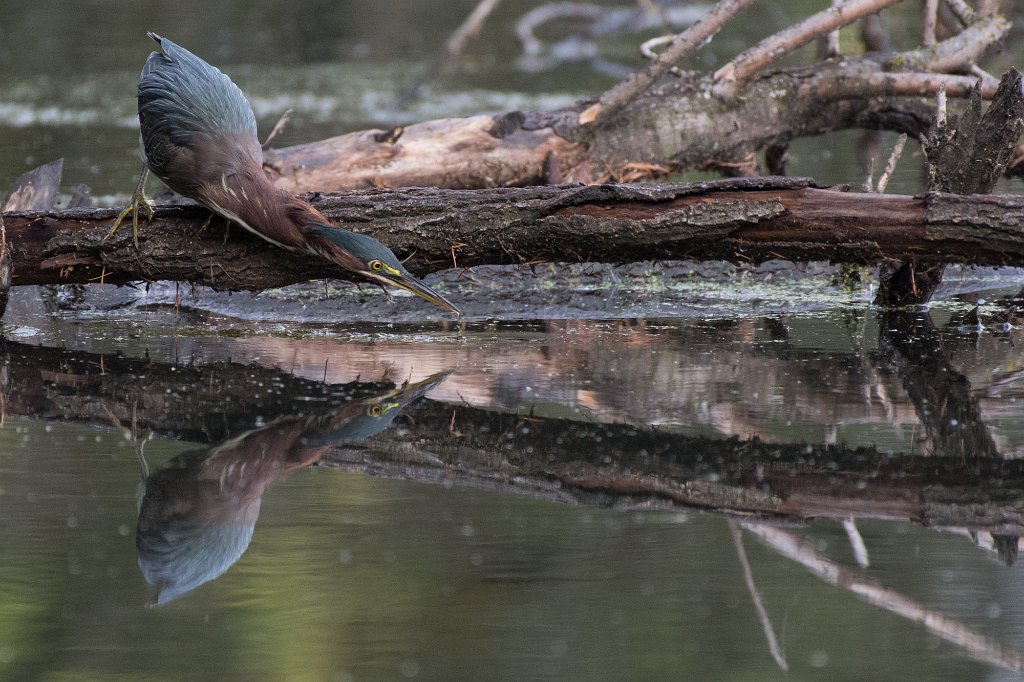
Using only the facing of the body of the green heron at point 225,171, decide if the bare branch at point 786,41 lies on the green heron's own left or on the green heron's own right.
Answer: on the green heron's own left

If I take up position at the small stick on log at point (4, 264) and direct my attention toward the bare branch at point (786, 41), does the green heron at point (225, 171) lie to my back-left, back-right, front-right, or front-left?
front-right

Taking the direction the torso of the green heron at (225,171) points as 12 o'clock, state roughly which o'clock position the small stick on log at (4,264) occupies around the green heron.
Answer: The small stick on log is roughly at 5 o'clock from the green heron.

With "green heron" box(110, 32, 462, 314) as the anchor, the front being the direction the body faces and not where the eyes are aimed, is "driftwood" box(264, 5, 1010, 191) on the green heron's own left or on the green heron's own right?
on the green heron's own left

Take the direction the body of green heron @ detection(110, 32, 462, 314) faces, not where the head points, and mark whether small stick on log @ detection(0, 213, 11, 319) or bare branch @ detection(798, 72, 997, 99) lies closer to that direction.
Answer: the bare branch

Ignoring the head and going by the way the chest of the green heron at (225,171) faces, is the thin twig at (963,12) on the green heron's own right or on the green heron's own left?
on the green heron's own left

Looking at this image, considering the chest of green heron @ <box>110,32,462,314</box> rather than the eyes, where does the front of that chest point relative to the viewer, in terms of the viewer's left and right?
facing the viewer and to the right of the viewer
